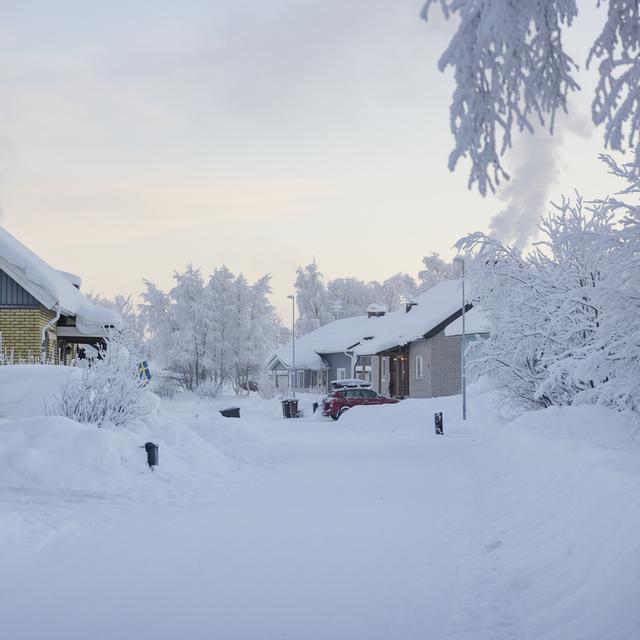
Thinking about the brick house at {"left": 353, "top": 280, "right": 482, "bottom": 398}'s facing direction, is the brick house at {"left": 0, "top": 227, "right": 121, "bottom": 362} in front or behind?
in front

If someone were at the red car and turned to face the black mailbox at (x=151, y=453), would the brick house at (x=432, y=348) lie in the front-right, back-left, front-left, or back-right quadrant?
back-left

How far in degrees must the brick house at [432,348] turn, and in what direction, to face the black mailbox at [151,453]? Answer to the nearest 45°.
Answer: approximately 45° to its left

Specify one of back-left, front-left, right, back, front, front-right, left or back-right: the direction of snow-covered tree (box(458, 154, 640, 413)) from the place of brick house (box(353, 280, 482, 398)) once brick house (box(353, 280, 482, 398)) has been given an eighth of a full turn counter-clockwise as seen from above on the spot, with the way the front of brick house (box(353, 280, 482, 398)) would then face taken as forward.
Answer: front

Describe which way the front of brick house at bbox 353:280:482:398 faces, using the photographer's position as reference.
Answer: facing the viewer and to the left of the viewer

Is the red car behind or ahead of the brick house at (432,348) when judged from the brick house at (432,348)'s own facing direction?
ahead

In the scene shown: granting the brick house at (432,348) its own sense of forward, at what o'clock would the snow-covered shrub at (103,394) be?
The snow-covered shrub is roughly at 11 o'clock from the brick house.

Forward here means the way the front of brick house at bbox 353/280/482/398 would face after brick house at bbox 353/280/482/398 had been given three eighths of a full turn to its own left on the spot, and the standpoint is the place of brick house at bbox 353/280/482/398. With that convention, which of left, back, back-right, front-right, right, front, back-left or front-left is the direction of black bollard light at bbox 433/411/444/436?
right
